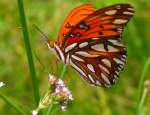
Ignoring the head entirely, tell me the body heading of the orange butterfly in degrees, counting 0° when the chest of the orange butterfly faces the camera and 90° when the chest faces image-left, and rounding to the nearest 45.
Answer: approximately 90°
